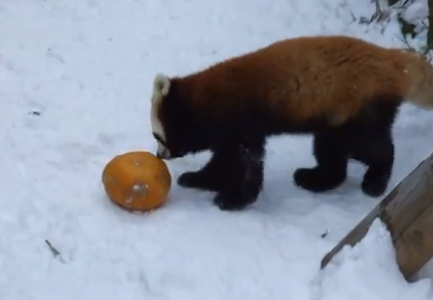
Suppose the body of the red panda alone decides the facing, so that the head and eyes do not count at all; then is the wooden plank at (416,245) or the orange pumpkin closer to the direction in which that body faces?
the orange pumpkin

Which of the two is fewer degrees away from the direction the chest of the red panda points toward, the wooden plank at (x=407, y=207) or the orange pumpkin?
the orange pumpkin

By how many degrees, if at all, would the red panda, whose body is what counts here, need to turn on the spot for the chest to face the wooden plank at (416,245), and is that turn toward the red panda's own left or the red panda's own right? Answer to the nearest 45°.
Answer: approximately 135° to the red panda's own left

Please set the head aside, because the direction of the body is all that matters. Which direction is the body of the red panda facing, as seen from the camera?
to the viewer's left

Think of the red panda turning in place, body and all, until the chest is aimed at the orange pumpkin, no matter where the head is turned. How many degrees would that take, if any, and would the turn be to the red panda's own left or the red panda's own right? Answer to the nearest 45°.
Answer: approximately 45° to the red panda's own left

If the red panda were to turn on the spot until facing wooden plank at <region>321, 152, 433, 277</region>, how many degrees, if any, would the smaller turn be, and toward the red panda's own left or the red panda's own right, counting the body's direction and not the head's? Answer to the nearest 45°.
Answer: approximately 135° to the red panda's own left
